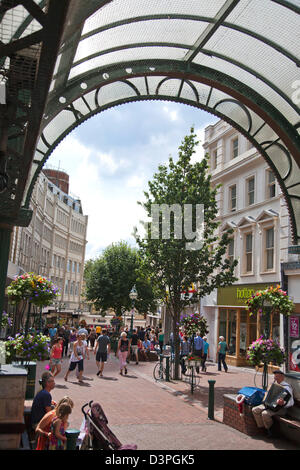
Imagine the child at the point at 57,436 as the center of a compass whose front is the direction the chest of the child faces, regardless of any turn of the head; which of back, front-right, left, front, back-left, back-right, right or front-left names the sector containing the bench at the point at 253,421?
front-left

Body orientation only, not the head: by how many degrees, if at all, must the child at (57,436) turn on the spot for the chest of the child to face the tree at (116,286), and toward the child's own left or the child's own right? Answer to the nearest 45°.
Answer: approximately 90° to the child's own left

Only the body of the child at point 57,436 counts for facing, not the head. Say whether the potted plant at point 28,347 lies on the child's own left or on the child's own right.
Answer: on the child's own left

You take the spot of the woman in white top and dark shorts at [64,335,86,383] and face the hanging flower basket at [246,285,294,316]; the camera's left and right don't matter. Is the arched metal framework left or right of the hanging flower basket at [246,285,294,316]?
right

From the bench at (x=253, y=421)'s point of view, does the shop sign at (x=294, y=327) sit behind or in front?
behind

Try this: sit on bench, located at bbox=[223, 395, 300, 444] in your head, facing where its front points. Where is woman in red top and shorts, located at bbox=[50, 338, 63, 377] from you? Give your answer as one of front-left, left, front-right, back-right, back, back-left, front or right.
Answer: right

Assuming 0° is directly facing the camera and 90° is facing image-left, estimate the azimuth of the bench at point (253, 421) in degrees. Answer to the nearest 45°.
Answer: approximately 45°

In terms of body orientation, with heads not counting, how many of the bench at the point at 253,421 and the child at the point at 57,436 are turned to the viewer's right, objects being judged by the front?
1

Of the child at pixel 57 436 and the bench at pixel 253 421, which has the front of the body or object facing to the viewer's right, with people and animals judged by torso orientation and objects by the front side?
the child

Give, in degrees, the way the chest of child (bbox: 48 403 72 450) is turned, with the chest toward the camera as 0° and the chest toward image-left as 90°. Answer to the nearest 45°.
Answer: approximately 270°

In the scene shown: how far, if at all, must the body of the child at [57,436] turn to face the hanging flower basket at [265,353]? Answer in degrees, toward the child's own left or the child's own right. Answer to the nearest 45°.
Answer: approximately 45° to the child's own left

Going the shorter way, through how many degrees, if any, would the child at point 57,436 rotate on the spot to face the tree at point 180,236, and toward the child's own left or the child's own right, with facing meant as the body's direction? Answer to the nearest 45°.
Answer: approximately 90° to the child's own left

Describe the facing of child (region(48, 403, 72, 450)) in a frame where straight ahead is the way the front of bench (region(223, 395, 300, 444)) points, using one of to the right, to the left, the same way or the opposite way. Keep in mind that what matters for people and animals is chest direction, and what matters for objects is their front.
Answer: the opposite way

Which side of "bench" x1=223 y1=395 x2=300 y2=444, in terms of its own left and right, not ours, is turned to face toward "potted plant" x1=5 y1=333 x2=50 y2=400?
front
